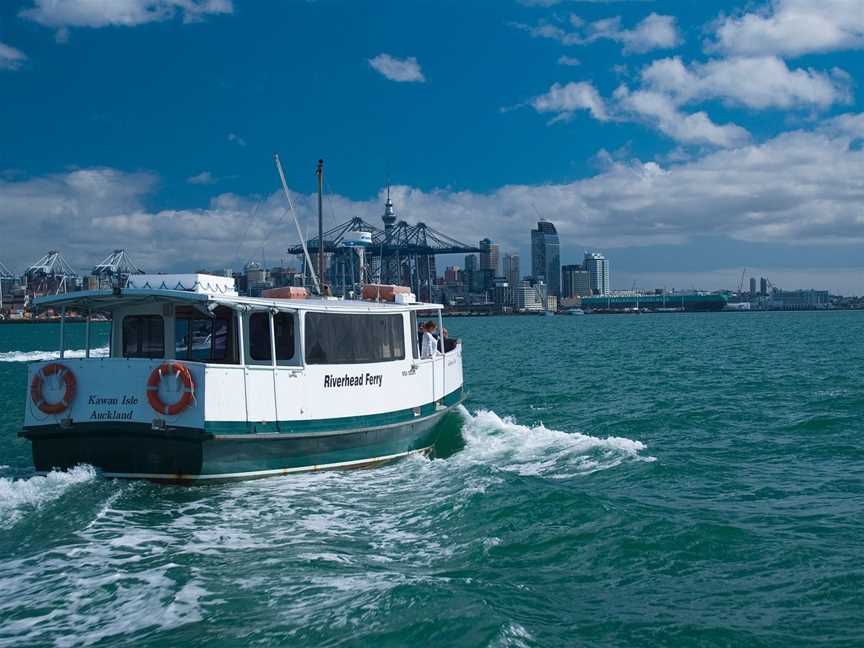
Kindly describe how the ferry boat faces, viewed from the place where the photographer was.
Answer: facing away from the viewer and to the right of the viewer
